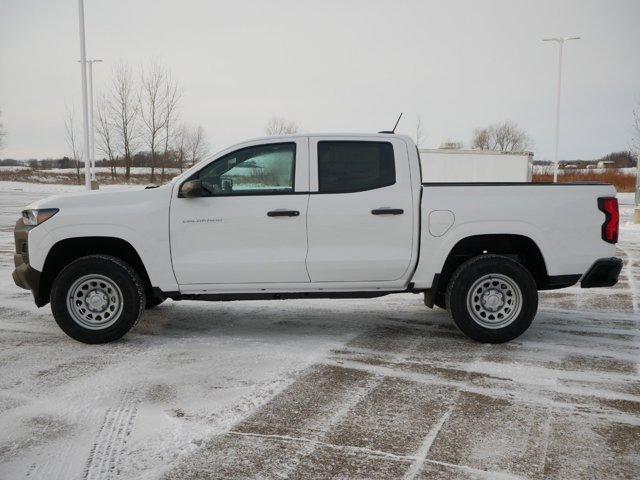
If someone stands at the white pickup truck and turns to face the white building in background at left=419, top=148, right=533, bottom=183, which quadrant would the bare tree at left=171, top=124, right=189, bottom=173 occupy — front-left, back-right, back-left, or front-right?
front-left

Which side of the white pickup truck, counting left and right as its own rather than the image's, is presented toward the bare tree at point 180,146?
right

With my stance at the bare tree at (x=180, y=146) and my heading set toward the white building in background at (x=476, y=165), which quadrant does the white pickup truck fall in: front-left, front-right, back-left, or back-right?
front-right

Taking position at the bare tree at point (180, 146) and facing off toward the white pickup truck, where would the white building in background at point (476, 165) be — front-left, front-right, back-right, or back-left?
front-left

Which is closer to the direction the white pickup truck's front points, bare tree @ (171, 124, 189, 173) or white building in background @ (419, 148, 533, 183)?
the bare tree

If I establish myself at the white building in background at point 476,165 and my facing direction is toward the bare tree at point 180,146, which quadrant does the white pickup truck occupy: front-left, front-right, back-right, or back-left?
back-left

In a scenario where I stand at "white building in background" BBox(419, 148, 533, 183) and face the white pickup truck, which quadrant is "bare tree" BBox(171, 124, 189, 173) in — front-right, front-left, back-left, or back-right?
back-right

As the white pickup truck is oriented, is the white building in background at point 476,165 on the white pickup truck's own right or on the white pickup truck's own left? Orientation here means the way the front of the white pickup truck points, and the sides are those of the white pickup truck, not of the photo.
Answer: on the white pickup truck's own right

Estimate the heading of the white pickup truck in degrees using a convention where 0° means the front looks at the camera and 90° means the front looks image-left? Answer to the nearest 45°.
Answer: approximately 90°
